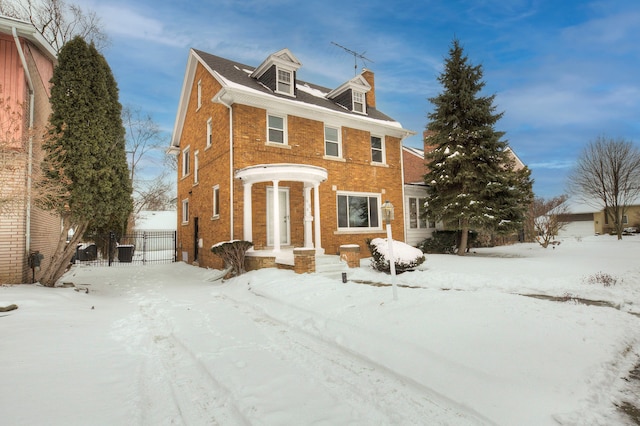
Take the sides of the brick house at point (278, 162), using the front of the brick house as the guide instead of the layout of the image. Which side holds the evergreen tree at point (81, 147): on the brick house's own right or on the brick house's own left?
on the brick house's own right

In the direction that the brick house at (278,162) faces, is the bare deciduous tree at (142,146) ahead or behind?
behind

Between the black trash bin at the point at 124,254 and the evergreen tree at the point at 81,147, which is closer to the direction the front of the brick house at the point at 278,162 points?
the evergreen tree

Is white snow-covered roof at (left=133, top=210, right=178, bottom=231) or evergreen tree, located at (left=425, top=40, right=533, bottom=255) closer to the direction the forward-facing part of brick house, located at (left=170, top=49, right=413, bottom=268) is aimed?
the evergreen tree

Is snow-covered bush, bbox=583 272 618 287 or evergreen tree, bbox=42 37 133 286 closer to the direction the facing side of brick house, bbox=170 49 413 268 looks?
the snow-covered bush

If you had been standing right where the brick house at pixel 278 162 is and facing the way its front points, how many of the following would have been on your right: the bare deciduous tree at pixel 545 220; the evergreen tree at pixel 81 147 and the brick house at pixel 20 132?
2

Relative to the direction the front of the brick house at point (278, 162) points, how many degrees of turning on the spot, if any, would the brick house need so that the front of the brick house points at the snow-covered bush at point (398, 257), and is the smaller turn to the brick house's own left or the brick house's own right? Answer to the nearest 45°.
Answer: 0° — it already faces it

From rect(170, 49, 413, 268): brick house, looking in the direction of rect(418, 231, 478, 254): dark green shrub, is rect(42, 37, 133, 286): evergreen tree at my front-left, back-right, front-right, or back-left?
back-right

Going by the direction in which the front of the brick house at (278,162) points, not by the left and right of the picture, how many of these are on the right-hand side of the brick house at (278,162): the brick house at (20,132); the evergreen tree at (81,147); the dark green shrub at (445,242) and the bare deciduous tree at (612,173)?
2

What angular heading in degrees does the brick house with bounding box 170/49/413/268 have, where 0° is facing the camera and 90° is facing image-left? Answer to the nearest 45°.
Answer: approximately 315°

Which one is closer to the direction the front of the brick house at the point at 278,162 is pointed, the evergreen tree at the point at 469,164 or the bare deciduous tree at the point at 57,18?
the evergreen tree

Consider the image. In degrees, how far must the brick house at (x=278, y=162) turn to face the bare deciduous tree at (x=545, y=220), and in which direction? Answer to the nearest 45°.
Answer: approximately 45° to its left
